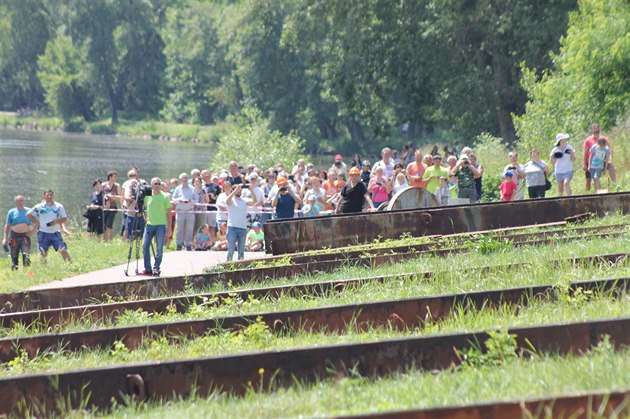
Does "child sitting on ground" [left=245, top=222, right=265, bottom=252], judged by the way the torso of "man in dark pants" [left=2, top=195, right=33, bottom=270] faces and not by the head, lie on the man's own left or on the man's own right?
on the man's own left

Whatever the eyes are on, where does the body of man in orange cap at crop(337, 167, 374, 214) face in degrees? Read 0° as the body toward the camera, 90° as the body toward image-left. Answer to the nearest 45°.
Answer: approximately 0°

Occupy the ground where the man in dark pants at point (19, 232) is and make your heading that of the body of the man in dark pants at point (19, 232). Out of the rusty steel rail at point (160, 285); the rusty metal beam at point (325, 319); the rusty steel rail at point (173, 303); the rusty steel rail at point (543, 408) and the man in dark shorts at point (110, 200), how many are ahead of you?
4

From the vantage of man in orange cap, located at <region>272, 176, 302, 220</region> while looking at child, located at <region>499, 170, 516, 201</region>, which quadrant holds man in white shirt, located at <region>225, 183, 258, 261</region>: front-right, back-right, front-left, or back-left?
back-right

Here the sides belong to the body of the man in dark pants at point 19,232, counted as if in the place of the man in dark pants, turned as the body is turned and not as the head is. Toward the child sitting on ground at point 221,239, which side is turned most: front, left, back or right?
left

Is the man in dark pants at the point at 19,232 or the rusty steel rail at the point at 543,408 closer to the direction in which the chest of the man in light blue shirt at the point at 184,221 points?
the rusty steel rail

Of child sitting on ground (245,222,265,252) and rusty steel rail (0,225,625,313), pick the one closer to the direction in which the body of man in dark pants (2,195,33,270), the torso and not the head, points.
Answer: the rusty steel rail

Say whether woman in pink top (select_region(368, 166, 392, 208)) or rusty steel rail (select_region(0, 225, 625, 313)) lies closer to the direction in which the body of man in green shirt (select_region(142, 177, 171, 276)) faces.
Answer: the rusty steel rail

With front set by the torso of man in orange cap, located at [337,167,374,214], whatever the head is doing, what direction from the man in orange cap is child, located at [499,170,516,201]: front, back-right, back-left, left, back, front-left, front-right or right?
back-left
